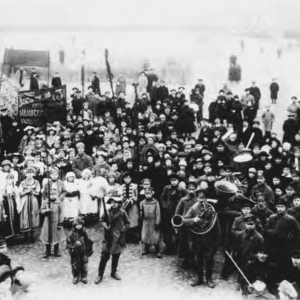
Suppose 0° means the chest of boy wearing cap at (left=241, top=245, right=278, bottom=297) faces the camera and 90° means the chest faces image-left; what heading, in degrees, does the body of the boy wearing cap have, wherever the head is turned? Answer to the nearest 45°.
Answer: approximately 0°

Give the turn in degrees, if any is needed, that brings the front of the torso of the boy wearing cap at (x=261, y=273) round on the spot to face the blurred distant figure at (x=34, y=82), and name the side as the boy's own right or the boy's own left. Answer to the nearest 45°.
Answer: approximately 90° to the boy's own right

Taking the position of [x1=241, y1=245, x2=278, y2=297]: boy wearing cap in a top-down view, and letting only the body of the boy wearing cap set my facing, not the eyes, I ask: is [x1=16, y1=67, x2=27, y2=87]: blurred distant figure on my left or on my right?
on my right

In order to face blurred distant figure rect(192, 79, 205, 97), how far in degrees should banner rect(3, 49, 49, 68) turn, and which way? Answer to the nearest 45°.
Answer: approximately 90° to its left

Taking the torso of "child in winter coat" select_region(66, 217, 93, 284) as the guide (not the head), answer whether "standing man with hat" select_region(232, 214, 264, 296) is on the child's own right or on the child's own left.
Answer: on the child's own left
